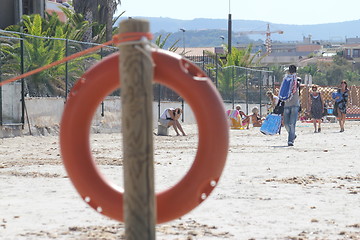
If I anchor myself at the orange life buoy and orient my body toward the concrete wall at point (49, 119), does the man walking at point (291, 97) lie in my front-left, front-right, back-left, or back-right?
front-right
